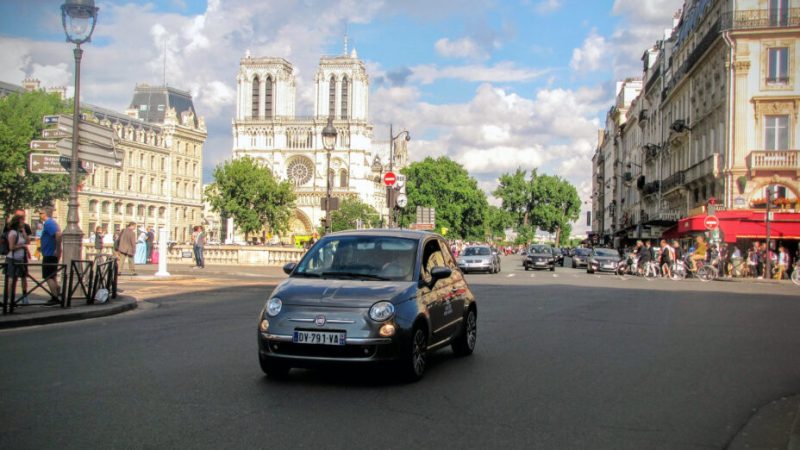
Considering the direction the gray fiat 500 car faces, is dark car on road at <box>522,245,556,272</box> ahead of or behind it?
behind

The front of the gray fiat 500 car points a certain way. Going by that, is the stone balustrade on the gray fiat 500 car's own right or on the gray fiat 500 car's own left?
on the gray fiat 500 car's own right

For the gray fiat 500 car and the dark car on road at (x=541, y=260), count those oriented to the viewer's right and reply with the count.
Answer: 0

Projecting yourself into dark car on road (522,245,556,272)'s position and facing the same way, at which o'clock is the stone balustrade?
The stone balustrade is roughly at 2 o'clock from the dark car on road.

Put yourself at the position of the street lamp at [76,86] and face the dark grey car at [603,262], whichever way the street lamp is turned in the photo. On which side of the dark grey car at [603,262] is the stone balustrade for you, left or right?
left

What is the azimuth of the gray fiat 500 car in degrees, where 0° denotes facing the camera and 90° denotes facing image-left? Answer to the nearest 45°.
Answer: approximately 45°

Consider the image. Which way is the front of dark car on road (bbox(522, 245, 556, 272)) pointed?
toward the camera

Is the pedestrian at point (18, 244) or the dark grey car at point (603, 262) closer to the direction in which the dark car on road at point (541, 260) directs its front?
the pedestrian

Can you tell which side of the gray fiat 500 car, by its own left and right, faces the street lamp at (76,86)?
right

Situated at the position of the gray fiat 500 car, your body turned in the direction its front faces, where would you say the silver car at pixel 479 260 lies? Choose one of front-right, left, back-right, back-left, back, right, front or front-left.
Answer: back-right

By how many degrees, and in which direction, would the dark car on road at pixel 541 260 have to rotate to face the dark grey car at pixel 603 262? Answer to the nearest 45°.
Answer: approximately 45° to its left

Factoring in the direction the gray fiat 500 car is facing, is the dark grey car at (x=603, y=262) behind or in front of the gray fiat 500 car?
behind

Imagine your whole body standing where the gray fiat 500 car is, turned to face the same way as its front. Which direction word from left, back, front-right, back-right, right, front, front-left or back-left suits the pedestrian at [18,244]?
right
